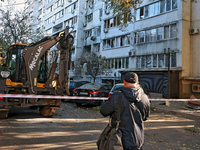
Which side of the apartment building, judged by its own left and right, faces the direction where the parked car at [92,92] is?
front

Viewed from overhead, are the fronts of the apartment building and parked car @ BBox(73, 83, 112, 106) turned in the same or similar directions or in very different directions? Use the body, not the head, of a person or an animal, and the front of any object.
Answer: very different directions

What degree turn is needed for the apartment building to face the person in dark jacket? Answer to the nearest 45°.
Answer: approximately 45° to its left

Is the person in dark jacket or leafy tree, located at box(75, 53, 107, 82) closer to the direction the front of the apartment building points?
the person in dark jacket

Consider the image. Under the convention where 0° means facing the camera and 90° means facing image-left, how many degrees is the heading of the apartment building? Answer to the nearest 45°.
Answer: approximately 45°
